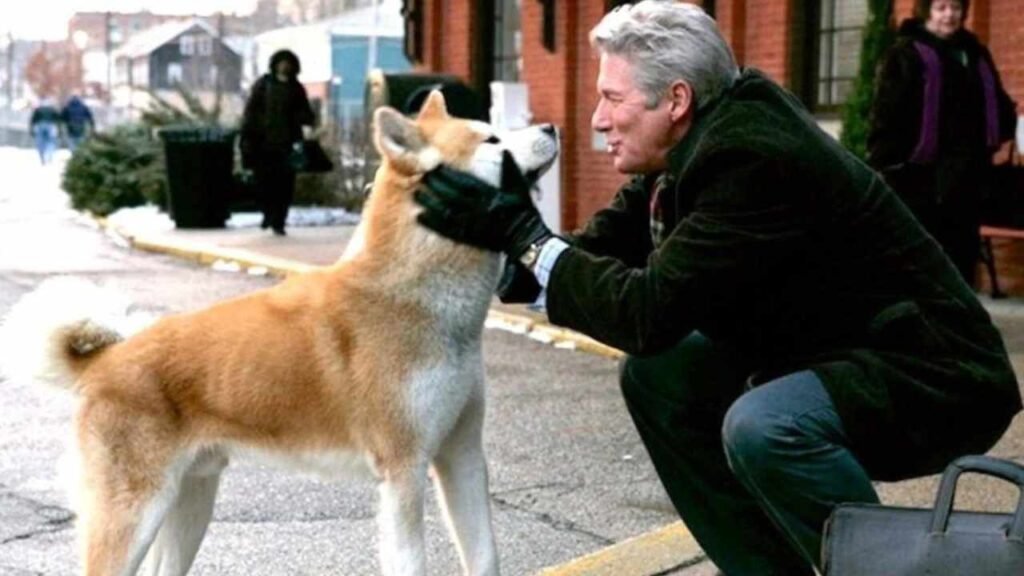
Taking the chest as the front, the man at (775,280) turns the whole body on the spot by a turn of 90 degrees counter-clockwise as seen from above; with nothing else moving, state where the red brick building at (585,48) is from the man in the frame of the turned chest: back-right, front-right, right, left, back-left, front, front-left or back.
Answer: back

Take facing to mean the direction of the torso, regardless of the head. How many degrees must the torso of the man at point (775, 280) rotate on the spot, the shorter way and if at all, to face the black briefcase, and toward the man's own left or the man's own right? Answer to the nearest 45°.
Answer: approximately 135° to the man's own left

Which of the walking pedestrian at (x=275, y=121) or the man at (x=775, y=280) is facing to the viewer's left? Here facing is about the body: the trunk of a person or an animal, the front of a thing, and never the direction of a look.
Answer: the man

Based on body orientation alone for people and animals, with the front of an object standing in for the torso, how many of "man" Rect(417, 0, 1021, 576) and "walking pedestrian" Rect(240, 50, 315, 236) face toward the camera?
1

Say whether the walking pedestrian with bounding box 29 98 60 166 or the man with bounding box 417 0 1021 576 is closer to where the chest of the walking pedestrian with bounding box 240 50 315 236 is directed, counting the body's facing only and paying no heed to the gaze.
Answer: the man

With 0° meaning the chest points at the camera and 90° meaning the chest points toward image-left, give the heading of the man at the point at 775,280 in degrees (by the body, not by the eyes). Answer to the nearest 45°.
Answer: approximately 90°

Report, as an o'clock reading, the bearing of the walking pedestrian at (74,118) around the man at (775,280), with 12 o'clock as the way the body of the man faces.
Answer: The walking pedestrian is roughly at 2 o'clock from the man.

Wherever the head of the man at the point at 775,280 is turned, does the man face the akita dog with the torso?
yes

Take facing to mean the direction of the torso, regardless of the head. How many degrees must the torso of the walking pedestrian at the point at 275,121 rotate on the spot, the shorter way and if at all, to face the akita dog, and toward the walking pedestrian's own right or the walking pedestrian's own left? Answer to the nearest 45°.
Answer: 0° — they already face it

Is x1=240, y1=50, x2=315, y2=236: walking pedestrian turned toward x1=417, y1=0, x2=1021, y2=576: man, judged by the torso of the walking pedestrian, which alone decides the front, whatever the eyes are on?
yes

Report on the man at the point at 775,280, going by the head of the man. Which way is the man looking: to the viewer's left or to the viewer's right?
to the viewer's left

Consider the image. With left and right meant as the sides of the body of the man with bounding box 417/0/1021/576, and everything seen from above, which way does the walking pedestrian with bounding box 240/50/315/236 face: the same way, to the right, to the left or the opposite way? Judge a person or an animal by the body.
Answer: to the left

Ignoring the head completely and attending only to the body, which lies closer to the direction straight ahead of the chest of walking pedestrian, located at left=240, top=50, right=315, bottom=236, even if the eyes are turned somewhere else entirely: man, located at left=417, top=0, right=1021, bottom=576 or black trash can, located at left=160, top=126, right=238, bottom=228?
the man
